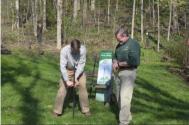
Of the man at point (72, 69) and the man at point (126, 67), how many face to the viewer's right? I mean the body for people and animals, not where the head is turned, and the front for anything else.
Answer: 0

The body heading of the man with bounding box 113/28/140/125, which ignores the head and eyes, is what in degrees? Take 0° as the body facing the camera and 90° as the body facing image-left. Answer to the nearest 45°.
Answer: approximately 45°

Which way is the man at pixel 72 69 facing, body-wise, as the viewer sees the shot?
toward the camera

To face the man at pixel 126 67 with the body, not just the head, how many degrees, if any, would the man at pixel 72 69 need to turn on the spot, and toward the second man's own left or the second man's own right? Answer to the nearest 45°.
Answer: approximately 45° to the second man's own left

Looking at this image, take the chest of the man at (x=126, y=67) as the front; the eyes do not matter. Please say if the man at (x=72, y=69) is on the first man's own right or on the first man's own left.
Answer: on the first man's own right
